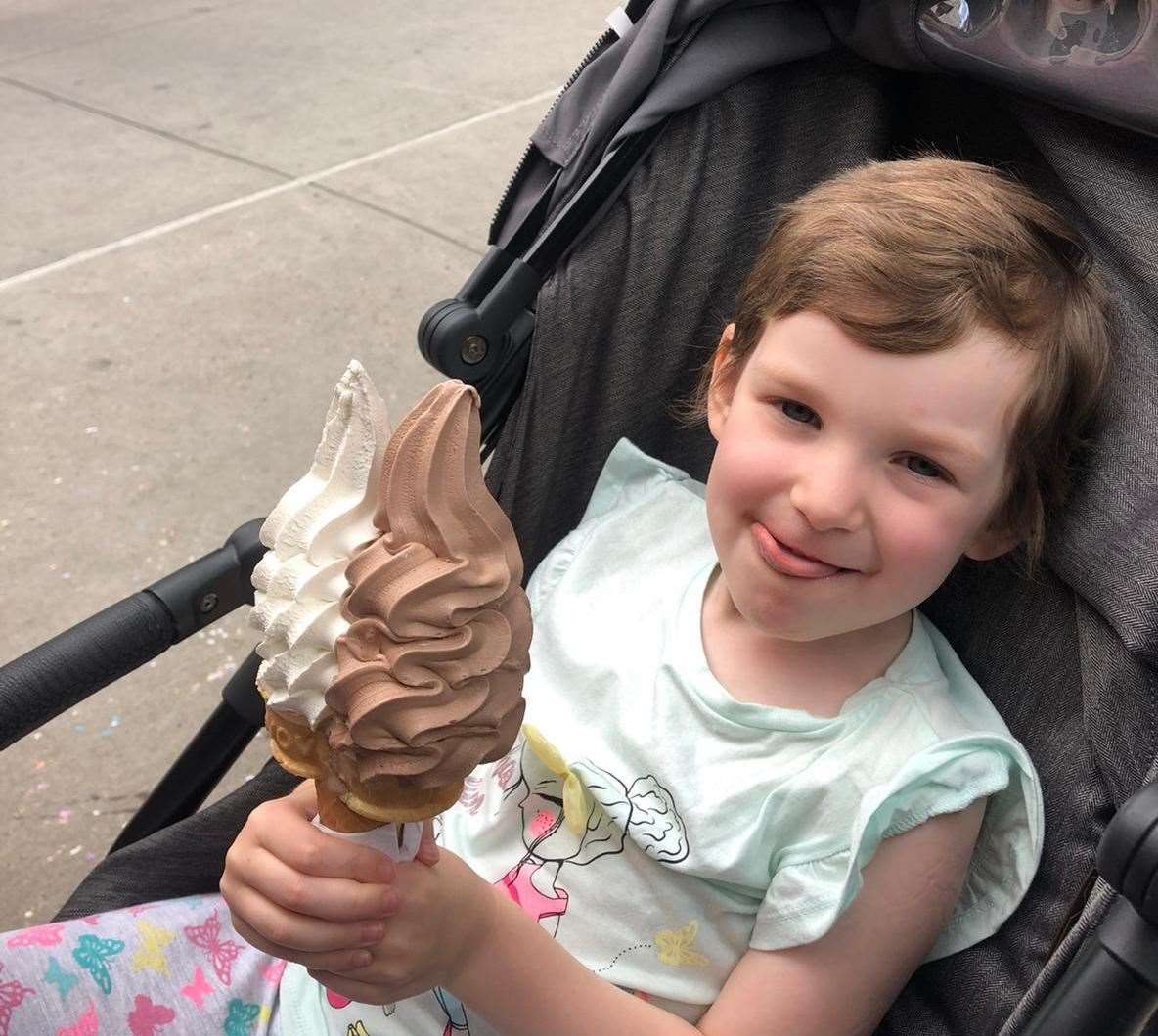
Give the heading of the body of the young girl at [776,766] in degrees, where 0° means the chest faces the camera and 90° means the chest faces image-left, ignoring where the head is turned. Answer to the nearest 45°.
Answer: approximately 45°
